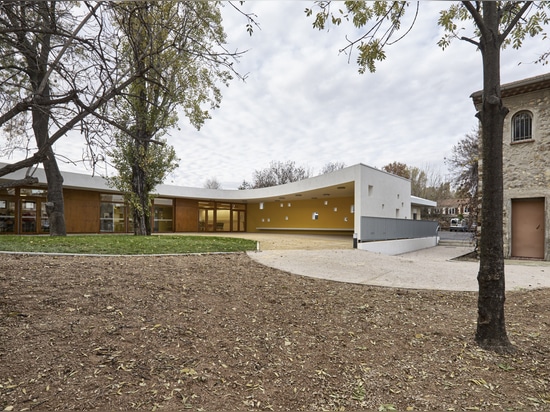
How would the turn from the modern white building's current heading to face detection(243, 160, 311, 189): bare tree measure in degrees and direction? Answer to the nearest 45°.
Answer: approximately 180°

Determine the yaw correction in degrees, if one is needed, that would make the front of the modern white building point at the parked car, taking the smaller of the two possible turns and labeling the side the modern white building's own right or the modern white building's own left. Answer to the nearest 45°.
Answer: approximately 135° to the modern white building's own left

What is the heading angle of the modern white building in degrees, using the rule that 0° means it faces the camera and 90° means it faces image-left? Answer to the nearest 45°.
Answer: approximately 0°
